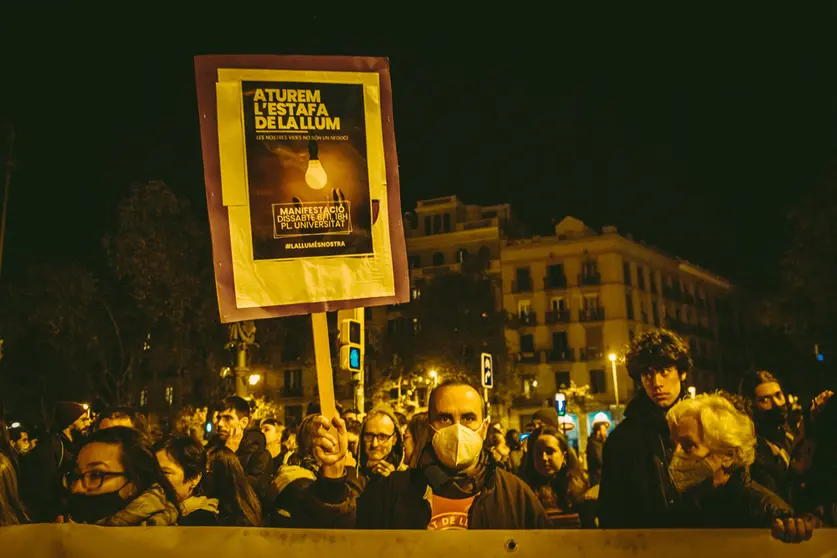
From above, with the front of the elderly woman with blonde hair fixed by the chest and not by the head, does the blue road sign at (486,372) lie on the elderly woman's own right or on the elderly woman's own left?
on the elderly woman's own right

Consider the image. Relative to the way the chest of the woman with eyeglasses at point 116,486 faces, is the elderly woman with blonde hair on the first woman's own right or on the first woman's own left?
on the first woman's own left

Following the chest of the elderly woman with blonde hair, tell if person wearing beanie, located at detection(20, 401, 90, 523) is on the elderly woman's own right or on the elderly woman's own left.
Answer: on the elderly woman's own right

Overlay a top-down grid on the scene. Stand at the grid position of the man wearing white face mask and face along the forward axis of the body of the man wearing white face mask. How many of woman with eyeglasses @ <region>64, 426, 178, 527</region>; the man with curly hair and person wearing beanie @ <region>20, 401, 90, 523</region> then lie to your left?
1

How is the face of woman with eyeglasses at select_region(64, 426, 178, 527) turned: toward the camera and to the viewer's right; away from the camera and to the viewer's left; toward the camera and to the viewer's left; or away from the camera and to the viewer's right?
toward the camera and to the viewer's left

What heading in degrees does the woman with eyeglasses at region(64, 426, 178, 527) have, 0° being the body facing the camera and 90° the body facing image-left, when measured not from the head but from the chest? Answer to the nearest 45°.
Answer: approximately 45°
